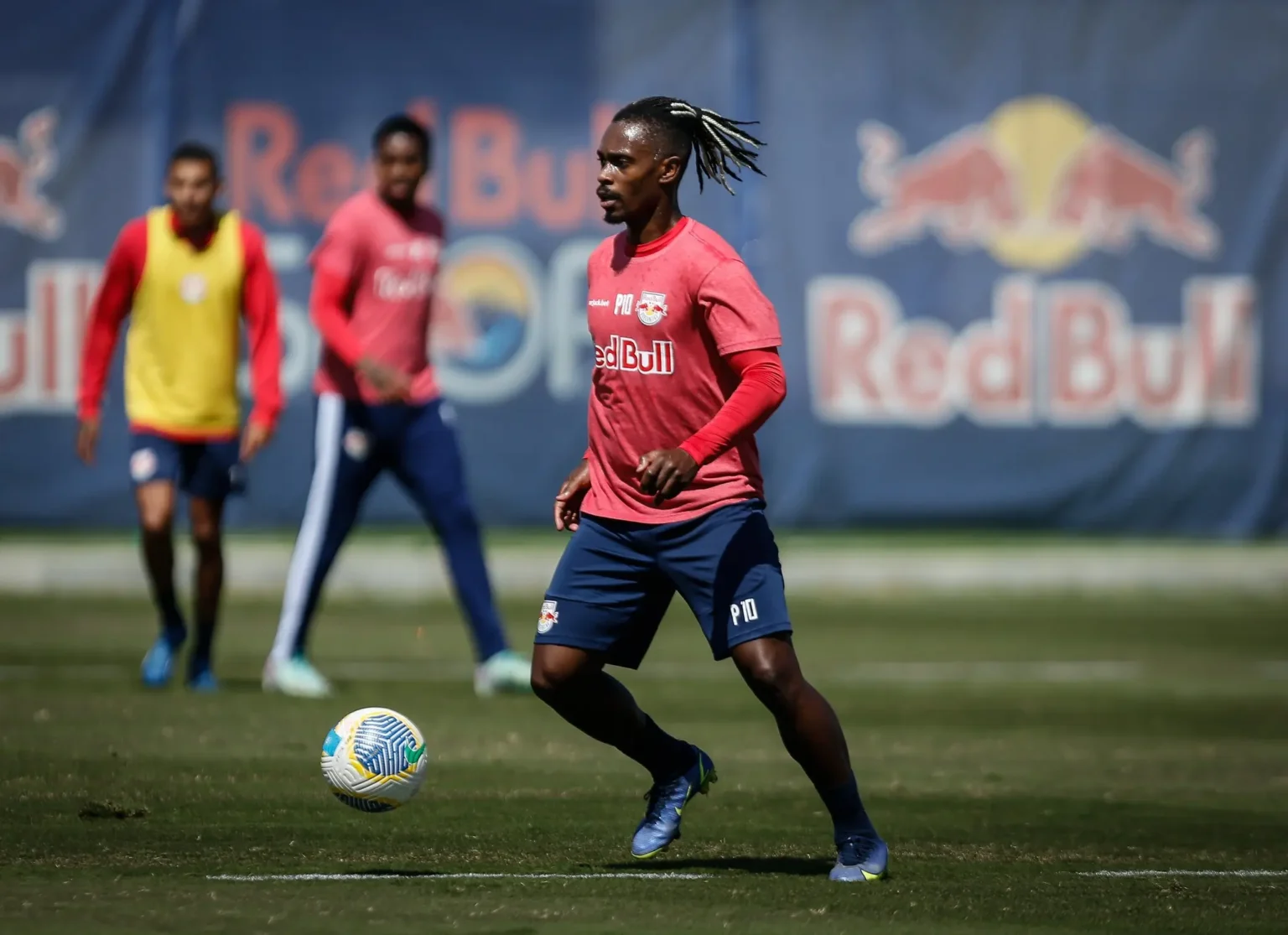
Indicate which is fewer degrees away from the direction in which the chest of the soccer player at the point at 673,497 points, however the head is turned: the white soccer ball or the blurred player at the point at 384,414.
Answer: the white soccer ball

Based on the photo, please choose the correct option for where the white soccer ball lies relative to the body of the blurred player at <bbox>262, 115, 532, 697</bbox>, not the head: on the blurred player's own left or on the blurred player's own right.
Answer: on the blurred player's own right

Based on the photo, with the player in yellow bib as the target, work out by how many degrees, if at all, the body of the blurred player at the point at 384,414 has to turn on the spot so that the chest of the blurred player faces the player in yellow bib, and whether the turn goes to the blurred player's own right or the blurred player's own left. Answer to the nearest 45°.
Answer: approximately 135° to the blurred player's own right

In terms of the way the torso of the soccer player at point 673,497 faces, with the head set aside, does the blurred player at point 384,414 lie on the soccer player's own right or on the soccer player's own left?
on the soccer player's own right

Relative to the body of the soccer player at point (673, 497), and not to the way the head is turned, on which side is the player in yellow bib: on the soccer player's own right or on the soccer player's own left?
on the soccer player's own right

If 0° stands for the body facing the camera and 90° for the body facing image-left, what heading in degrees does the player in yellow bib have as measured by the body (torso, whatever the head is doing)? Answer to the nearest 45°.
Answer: approximately 0°

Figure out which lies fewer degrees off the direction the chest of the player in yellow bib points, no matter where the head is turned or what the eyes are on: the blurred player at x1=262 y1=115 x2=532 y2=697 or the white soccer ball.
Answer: the white soccer ball
